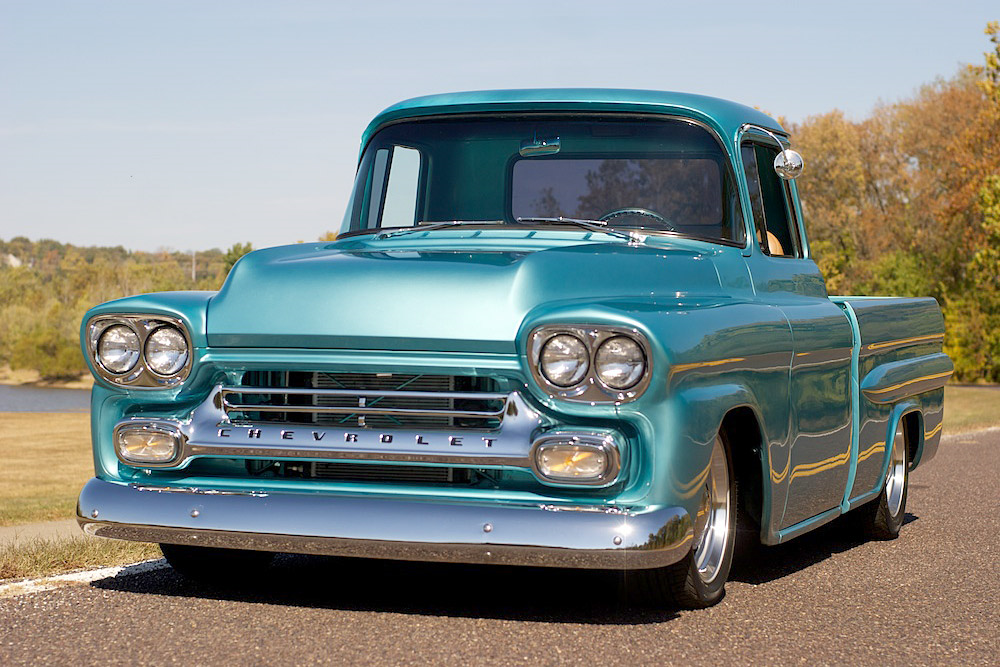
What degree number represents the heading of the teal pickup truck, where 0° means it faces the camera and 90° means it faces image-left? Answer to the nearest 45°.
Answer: approximately 45°
